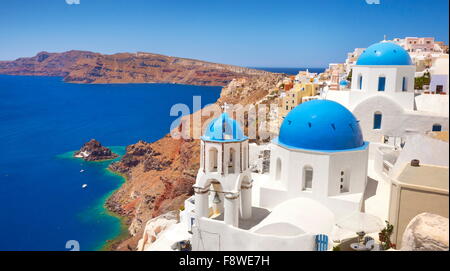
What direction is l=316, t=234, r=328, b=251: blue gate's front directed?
toward the camera

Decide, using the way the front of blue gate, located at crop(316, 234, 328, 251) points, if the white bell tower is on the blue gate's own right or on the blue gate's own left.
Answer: on the blue gate's own right

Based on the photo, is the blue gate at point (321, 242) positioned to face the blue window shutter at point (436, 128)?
no

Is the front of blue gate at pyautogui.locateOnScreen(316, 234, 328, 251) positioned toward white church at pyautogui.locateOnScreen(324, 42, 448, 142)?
no
